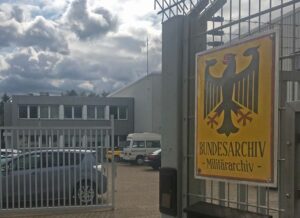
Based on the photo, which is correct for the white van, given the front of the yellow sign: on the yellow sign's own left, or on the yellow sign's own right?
on the yellow sign's own right

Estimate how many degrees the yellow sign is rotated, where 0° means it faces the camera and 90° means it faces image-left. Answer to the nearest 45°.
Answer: approximately 45°

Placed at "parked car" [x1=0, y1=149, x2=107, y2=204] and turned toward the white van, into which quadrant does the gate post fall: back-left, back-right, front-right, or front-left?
back-right

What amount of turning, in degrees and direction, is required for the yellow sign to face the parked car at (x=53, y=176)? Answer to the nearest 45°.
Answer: approximately 90° to its right

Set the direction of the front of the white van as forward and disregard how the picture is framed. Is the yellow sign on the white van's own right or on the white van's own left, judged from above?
on the white van's own left

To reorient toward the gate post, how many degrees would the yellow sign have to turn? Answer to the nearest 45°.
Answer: approximately 90° to its right

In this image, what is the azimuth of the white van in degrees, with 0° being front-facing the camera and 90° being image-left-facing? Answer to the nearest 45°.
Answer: approximately 45°
